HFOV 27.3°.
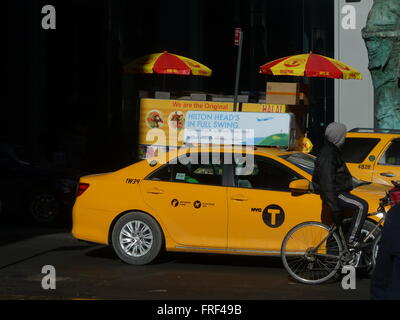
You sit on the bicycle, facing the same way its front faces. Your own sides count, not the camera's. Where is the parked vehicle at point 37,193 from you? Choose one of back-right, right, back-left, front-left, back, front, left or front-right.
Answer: back-left

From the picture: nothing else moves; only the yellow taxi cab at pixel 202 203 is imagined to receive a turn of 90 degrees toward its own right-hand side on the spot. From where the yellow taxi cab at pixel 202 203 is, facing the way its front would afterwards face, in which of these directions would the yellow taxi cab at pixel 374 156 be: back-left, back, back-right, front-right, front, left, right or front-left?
back-left

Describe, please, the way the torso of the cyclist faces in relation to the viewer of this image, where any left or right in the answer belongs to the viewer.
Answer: facing to the right of the viewer

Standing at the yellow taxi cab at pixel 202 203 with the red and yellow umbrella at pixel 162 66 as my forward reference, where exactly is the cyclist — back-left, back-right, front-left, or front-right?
back-right

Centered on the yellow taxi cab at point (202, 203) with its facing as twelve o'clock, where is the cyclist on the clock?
The cyclist is roughly at 1 o'clock from the yellow taxi cab.

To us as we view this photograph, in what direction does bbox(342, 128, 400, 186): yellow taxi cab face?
facing to the right of the viewer

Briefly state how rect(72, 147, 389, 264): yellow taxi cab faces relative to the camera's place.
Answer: facing to the right of the viewer

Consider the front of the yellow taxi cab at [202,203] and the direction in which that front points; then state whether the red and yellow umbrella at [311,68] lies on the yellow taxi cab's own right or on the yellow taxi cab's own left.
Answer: on the yellow taxi cab's own left

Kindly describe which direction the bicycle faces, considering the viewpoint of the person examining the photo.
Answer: facing to the right of the viewer

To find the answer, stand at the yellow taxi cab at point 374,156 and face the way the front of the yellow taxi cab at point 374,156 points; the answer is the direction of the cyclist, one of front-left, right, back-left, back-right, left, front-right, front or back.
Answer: right
